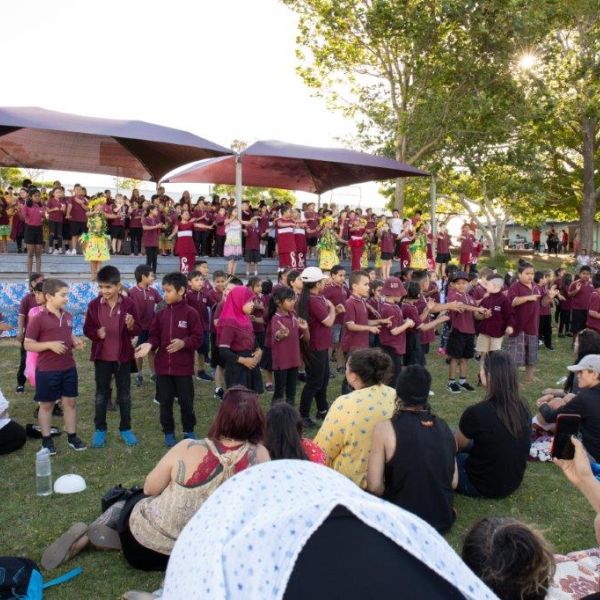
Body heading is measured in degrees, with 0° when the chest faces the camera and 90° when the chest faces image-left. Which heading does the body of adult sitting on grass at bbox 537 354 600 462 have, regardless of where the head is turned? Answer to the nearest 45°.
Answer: approximately 90°

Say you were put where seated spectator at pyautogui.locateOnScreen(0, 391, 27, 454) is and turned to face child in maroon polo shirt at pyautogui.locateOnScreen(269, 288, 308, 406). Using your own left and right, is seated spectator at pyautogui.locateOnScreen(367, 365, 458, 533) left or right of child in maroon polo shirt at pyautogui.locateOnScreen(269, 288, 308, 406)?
right

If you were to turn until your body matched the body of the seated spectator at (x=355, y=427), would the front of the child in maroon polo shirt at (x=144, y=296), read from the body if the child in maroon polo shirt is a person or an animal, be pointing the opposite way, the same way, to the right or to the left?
the opposite way

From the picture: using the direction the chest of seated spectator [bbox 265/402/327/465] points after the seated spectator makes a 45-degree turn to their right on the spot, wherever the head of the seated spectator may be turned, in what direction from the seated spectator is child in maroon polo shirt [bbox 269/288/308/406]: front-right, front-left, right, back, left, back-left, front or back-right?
front-left

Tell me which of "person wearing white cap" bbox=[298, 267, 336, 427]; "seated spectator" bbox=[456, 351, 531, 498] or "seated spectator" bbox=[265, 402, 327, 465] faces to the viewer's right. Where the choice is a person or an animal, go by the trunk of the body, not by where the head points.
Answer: the person wearing white cap

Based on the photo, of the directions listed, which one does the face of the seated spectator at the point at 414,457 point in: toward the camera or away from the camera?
away from the camera

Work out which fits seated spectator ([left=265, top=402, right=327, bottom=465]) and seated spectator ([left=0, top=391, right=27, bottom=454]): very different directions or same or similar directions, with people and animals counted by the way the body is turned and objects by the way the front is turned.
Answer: same or similar directions

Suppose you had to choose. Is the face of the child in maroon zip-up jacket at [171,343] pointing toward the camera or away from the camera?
toward the camera

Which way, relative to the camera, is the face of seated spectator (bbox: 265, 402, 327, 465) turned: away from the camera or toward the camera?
away from the camera

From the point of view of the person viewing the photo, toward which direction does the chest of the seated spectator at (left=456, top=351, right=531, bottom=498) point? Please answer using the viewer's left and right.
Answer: facing away from the viewer and to the left of the viewer

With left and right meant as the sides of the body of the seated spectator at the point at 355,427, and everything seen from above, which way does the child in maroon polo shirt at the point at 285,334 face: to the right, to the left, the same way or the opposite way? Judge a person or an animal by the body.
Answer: the opposite way

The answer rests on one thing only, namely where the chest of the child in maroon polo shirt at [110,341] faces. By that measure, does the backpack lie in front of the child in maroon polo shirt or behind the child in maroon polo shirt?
in front

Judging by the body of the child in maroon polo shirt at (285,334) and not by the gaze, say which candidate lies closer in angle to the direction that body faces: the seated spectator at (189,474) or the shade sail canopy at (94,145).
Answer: the seated spectator

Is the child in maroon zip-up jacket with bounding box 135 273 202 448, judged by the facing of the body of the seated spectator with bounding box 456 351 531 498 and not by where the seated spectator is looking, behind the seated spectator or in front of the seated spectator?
in front

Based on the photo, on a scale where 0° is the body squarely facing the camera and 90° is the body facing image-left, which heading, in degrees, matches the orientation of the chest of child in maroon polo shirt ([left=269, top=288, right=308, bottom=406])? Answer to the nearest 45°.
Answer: approximately 315°

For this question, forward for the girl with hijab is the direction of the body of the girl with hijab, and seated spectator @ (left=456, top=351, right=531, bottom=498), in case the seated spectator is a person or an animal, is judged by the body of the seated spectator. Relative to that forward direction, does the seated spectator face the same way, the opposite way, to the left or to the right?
the opposite way

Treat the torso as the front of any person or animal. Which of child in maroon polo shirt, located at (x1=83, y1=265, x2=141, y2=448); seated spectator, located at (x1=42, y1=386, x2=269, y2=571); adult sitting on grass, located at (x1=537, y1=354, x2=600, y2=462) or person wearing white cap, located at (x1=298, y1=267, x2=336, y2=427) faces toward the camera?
the child in maroon polo shirt
